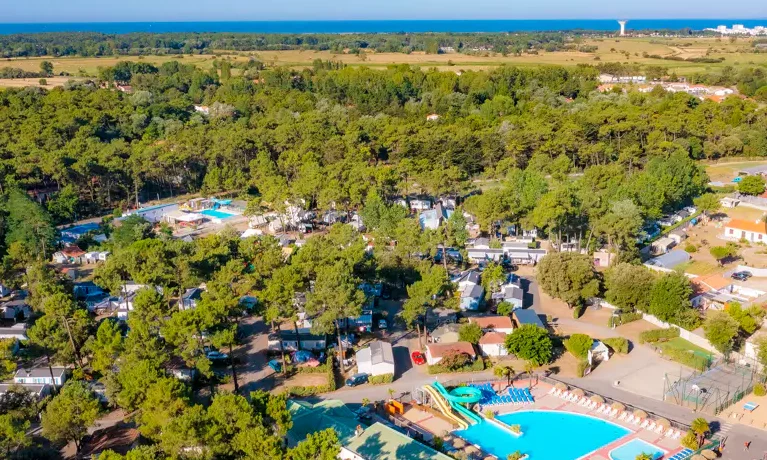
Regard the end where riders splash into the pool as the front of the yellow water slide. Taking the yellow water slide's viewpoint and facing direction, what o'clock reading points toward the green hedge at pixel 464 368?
The green hedge is roughly at 8 o'clock from the yellow water slide.

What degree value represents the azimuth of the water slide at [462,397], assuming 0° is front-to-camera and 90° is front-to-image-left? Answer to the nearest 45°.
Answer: approximately 315°

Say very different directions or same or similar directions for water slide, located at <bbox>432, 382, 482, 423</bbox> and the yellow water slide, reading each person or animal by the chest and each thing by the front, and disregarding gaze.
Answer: same or similar directions

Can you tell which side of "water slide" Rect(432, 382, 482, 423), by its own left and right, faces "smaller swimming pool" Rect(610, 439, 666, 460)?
front

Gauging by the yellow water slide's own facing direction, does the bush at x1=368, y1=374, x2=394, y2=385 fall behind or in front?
behind

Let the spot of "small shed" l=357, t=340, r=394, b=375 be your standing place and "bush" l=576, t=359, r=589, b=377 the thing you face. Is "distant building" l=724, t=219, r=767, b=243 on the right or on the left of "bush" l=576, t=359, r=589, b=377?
left

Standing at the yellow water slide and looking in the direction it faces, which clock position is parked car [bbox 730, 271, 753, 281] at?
The parked car is roughly at 9 o'clock from the yellow water slide.

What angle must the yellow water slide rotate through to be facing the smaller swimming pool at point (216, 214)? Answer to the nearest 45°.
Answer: approximately 180°

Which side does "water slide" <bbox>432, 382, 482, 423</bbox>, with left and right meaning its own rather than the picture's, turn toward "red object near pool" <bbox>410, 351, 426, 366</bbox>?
back

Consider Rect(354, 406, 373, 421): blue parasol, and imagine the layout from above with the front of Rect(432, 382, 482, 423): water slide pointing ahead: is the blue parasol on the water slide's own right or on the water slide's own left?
on the water slide's own right

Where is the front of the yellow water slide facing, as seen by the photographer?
facing the viewer and to the right of the viewer

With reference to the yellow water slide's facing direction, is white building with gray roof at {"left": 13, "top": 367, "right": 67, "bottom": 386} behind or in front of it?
behind

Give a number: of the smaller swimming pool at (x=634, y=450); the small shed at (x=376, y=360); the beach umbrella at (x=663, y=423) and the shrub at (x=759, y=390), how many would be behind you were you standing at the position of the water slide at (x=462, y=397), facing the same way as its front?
1

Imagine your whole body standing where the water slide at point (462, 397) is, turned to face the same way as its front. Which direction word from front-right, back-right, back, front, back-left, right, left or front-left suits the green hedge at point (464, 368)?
back-left

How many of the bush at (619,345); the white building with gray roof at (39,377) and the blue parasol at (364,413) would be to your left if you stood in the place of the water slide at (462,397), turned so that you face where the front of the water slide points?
1

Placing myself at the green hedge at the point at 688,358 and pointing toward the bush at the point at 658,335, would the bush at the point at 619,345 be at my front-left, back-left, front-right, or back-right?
front-left

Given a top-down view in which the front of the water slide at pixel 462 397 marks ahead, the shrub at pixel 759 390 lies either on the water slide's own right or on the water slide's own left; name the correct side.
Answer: on the water slide's own left
